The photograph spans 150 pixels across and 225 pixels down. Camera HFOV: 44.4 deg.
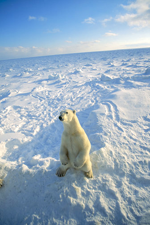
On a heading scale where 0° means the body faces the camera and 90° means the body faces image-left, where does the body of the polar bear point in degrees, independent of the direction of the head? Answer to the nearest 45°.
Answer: approximately 45°
